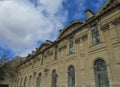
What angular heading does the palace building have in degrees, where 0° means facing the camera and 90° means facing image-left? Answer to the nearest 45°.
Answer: approximately 45°
